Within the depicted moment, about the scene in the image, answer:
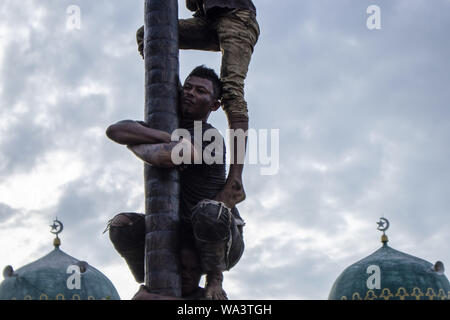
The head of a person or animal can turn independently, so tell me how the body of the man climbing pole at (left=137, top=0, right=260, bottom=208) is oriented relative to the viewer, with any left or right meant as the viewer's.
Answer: facing to the left of the viewer

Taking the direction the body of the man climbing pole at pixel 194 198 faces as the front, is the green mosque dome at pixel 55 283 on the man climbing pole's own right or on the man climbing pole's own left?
on the man climbing pole's own right

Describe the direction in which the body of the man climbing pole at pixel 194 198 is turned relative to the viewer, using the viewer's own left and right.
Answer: facing the viewer and to the left of the viewer
